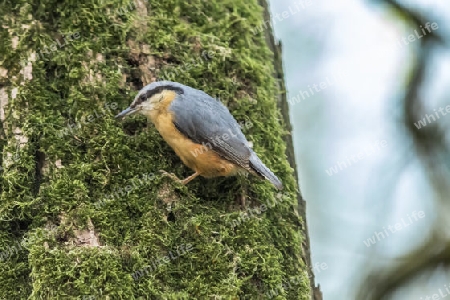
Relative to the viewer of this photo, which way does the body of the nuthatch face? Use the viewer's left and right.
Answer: facing to the left of the viewer
